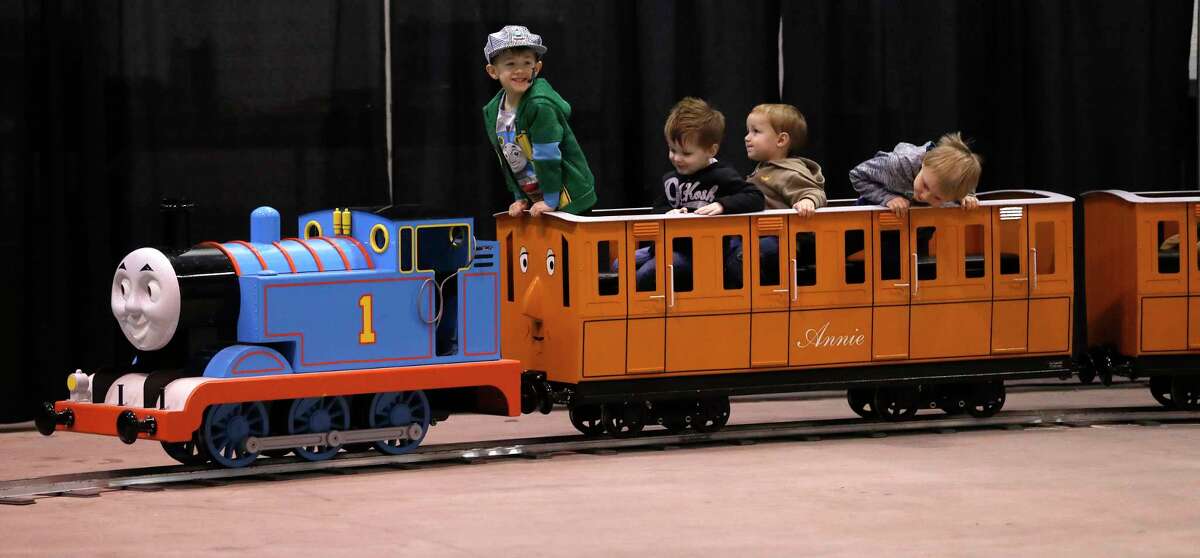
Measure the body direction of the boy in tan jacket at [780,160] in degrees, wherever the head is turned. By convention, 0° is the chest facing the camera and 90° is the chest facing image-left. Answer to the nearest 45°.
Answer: approximately 90°

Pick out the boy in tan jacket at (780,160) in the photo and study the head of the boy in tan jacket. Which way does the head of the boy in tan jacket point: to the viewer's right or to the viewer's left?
to the viewer's left

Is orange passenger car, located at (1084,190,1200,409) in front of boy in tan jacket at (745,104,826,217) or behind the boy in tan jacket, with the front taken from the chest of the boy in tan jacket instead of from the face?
behind

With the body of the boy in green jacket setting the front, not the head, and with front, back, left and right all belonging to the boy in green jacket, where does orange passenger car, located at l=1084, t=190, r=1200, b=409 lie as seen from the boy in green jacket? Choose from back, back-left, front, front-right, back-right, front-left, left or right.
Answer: back-left

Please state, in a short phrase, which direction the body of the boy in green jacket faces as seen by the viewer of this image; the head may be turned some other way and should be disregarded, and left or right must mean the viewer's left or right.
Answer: facing the viewer and to the left of the viewer

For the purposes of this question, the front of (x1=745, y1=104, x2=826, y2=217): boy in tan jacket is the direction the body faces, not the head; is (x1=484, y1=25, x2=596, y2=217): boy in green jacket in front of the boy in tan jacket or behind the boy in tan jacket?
in front
